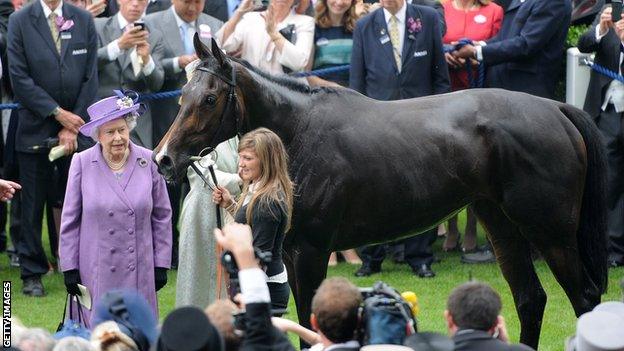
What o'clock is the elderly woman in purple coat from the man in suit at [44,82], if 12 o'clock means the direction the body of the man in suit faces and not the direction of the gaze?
The elderly woman in purple coat is roughly at 12 o'clock from the man in suit.

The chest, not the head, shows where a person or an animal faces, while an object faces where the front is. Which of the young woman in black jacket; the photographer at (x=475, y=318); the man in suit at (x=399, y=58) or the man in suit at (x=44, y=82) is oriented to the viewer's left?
the young woman in black jacket

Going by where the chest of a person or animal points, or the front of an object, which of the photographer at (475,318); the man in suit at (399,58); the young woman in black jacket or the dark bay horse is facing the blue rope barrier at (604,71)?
the photographer

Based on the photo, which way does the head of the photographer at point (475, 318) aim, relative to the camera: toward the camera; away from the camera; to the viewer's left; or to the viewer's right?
away from the camera

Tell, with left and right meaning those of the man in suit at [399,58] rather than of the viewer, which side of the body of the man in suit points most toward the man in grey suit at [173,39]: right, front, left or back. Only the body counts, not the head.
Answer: right

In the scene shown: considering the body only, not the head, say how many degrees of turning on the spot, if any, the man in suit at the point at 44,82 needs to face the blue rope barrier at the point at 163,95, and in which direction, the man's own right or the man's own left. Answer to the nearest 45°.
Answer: approximately 90° to the man's own left

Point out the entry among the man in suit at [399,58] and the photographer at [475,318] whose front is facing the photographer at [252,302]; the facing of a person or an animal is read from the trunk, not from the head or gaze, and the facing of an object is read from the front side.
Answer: the man in suit

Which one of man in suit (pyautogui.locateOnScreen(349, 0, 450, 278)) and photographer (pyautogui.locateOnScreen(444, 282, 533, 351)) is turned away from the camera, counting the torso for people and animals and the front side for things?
the photographer

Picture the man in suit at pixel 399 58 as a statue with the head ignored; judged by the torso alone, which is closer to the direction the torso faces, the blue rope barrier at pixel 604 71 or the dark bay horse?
the dark bay horse
